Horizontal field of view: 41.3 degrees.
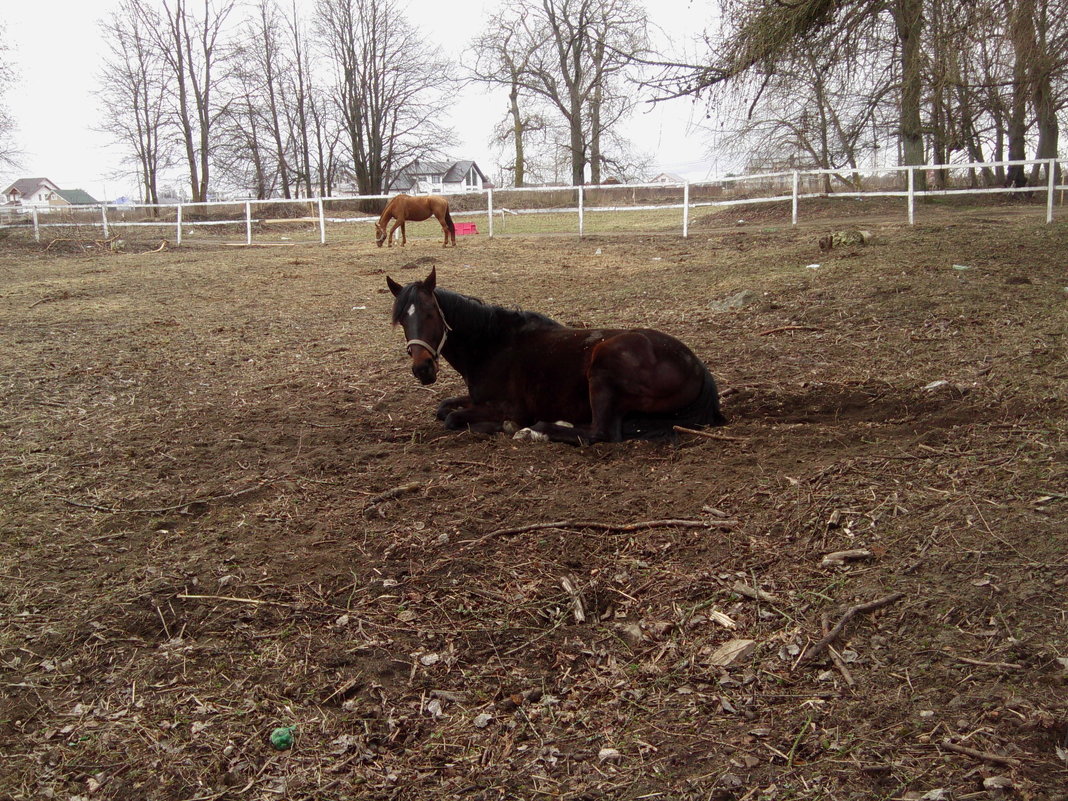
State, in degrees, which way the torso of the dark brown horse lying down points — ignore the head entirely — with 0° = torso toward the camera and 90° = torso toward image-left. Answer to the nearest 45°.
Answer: approximately 90°

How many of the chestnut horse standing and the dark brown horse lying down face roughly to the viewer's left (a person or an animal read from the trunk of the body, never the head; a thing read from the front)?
2

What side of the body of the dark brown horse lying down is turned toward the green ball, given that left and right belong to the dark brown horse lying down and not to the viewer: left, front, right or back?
left

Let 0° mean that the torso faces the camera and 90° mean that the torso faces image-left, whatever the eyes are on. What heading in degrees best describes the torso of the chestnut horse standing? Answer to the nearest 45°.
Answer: approximately 90°

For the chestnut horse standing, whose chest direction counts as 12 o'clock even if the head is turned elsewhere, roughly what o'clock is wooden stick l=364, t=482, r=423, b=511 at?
The wooden stick is roughly at 9 o'clock from the chestnut horse standing.

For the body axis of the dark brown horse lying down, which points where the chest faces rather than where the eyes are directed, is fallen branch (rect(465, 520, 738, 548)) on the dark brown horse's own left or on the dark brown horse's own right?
on the dark brown horse's own left

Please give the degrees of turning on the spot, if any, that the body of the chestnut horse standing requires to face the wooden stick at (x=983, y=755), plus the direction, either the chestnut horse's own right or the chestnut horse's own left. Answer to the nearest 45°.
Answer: approximately 90° to the chestnut horse's own left

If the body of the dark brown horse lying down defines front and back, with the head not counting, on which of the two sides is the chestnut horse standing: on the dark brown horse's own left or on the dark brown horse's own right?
on the dark brown horse's own right

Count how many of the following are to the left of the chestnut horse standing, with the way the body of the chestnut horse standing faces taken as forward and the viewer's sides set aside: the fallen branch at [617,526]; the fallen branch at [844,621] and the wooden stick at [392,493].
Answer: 3

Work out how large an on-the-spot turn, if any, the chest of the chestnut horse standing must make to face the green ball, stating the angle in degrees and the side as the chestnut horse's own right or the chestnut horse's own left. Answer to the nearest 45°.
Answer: approximately 90° to the chestnut horse's own left

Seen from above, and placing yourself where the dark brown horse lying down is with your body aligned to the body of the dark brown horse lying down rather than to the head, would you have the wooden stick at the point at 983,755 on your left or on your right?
on your left
